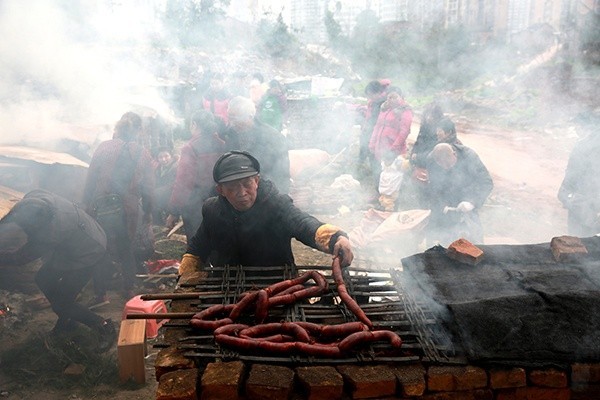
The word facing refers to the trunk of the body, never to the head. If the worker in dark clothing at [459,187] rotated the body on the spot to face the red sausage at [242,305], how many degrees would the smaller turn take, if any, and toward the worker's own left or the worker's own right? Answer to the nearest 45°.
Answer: approximately 45° to the worker's own left

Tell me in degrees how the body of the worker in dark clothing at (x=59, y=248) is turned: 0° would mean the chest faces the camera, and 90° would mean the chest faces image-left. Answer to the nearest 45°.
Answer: approximately 90°

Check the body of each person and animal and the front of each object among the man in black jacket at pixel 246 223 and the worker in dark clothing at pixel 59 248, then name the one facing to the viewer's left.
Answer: the worker in dark clothing

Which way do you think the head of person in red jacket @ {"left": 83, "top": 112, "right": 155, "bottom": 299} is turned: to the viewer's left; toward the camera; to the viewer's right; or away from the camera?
away from the camera

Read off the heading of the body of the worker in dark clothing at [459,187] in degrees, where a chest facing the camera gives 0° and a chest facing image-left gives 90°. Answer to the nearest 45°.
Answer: approximately 45°
